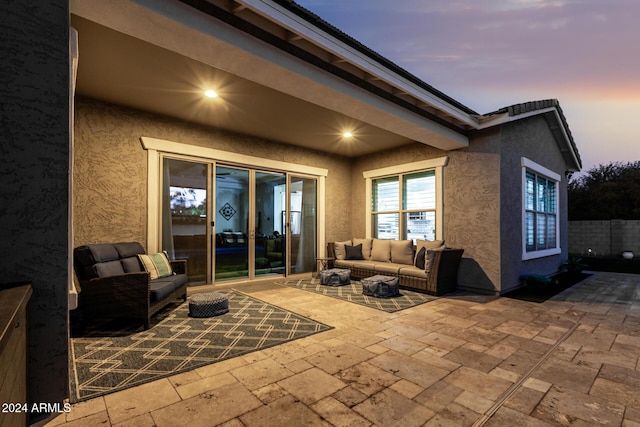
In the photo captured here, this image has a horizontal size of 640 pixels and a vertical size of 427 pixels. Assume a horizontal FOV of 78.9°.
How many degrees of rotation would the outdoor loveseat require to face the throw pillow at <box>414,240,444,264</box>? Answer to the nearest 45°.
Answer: approximately 45° to its left

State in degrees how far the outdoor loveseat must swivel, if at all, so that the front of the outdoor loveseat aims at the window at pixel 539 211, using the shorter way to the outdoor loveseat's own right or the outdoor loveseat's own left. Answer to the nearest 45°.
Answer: approximately 45° to the outdoor loveseat's own left

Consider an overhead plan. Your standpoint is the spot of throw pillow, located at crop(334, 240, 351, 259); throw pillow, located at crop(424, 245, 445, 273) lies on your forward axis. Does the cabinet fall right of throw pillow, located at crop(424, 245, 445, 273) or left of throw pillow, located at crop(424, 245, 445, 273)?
right

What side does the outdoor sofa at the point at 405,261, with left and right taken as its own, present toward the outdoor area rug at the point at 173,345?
front

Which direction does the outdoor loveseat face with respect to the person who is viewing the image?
facing the viewer and to the right of the viewer

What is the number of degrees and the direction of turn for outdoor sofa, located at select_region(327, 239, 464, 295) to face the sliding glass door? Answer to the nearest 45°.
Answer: approximately 45° to its right

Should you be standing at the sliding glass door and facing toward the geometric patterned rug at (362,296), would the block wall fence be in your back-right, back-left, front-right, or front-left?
front-left

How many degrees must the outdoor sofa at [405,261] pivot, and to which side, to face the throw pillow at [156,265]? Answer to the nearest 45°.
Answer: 0° — it already faces it

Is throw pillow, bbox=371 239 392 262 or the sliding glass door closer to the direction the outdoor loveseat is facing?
the throw pillow

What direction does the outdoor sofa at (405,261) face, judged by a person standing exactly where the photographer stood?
facing the viewer and to the left of the viewer

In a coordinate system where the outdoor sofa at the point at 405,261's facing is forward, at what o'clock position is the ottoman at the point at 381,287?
The ottoman is roughly at 11 o'clock from the outdoor sofa.

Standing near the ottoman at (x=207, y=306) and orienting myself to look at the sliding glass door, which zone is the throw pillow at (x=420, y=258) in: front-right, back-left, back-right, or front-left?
front-right

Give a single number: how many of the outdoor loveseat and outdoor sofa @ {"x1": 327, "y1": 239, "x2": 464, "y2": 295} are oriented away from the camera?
0
